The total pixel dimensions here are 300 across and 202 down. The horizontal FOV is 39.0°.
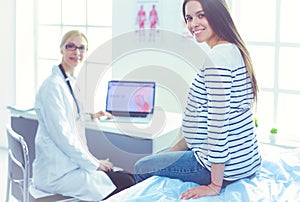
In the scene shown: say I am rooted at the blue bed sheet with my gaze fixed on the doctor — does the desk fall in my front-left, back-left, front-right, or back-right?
front-right

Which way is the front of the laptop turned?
toward the camera

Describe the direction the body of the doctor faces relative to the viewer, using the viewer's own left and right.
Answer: facing to the right of the viewer

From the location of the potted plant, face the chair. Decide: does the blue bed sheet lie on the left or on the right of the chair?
left

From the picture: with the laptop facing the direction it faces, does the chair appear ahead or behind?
ahead

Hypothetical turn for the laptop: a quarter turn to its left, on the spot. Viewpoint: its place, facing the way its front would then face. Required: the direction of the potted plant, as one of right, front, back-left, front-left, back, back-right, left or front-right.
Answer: front

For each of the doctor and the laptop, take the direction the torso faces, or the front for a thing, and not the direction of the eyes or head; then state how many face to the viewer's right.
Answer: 1

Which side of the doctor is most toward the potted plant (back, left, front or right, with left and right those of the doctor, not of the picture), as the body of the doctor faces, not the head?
front

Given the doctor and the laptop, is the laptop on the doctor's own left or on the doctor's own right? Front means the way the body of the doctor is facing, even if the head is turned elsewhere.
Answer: on the doctor's own left

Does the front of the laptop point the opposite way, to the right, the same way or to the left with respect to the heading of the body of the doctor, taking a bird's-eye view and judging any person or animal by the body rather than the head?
to the right
